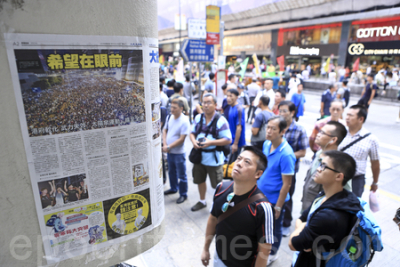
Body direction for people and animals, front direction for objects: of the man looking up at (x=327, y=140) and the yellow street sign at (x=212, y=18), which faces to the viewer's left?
the man looking up

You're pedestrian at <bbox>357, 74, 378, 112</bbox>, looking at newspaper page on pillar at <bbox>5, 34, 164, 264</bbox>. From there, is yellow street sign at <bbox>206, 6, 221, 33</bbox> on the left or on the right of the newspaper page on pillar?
right

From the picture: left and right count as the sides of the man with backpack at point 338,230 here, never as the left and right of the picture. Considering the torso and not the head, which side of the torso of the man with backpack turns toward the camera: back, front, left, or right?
left

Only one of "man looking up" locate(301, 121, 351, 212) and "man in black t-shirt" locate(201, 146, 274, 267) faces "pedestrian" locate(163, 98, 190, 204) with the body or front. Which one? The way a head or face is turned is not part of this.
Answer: the man looking up

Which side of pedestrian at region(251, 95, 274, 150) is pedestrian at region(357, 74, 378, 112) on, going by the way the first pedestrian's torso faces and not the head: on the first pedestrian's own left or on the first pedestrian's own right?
on the first pedestrian's own right

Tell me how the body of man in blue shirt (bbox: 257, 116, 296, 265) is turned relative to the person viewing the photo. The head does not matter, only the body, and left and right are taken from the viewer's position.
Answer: facing the viewer and to the left of the viewer

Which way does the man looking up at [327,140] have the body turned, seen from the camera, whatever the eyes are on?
to the viewer's left

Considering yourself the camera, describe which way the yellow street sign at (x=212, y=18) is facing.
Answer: facing the viewer

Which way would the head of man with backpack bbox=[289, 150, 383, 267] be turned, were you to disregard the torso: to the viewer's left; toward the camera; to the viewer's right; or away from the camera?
to the viewer's left

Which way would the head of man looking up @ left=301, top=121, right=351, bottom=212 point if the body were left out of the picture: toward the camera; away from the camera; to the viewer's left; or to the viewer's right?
to the viewer's left

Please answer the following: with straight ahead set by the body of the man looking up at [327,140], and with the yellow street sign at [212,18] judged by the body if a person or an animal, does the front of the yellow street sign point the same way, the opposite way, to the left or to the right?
to the left

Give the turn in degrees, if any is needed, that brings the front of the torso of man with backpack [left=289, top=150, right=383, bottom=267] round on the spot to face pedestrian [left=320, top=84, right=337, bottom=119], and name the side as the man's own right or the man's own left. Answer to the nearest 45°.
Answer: approximately 90° to the man's own right

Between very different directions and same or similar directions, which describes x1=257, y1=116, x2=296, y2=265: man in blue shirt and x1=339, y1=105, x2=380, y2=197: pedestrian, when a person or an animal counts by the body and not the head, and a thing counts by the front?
same or similar directions

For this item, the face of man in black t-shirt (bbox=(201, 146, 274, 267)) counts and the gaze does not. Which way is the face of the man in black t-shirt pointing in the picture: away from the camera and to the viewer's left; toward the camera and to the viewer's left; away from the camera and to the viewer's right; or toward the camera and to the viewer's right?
toward the camera and to the viewer's left

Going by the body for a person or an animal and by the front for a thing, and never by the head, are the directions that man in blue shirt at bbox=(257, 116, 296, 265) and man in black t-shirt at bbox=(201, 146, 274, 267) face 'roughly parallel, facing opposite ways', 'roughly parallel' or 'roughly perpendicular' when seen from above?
roughly parallel
